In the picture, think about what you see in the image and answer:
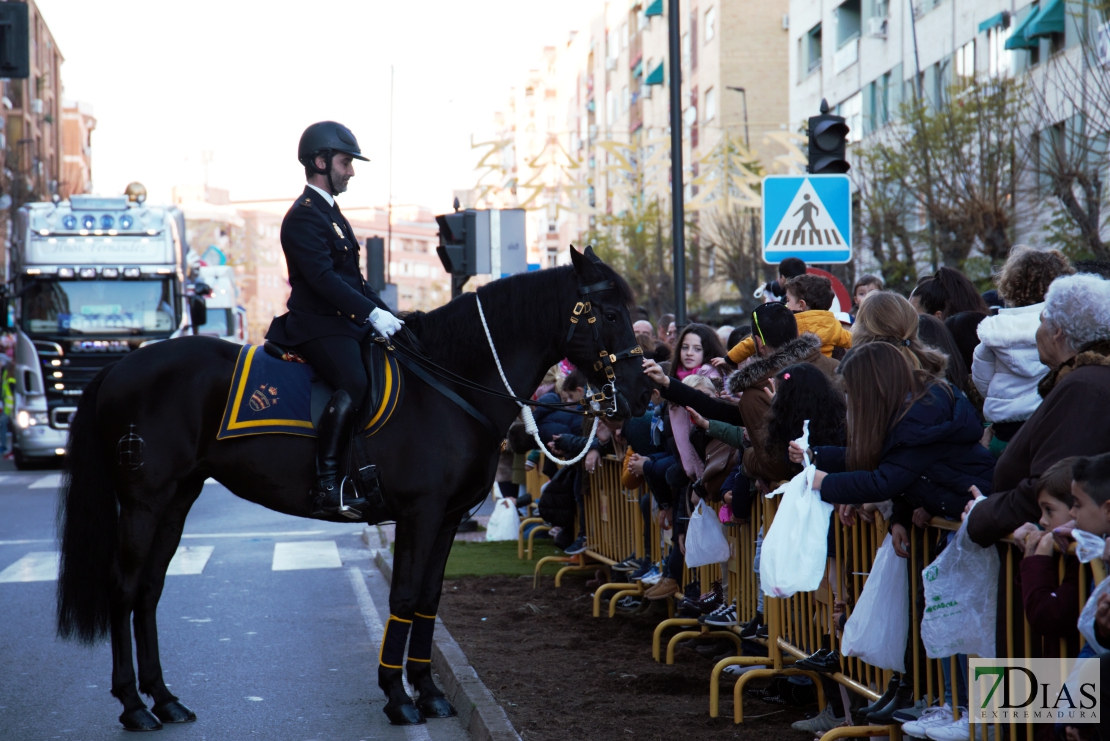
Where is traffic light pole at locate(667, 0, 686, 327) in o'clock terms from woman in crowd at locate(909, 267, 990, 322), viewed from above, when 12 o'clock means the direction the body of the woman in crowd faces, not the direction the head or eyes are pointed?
The traffic light pole is roughly at 2 o'clock from the woman in crowd.

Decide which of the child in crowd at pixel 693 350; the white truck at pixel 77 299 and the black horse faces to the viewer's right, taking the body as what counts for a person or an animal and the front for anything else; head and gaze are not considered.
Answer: the black horse

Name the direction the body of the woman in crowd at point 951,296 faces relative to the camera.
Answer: to the viewer's left

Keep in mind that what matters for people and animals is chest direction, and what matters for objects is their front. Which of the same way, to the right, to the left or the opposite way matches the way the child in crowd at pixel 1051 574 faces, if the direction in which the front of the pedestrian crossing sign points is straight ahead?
to the right

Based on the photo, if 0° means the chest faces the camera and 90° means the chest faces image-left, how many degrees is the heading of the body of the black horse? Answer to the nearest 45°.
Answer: approximately 270°

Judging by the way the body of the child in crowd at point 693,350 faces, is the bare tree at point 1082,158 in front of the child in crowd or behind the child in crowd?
behind

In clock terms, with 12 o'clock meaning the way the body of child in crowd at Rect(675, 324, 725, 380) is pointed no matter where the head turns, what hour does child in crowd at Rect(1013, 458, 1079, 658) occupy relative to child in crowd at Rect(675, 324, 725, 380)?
child in crowd at Rect(1013, 458, 1079, 658) is roughly at 10 o'clock from child in crowd at Rect(675, 324, 725, 380).

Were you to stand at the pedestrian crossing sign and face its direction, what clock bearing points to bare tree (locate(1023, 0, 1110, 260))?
The bare tree is roughly at 7 o'clock from the pedestrian crossing sign.

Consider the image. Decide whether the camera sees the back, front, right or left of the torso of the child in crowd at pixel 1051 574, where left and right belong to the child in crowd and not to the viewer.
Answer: left

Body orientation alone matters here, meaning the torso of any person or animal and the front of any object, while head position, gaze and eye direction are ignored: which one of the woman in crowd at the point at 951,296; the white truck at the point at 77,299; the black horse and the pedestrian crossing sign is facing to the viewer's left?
the woman in crowd
